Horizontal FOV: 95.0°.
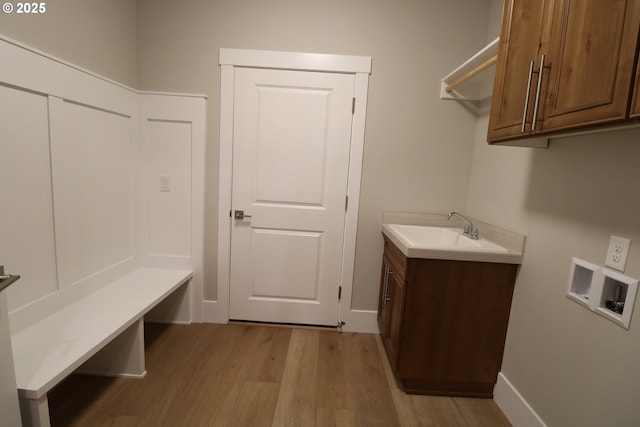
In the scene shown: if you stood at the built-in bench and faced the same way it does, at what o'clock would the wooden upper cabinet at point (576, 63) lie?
The wooden upper cabinet is roughly at 12 o'clock from the built-in bench.

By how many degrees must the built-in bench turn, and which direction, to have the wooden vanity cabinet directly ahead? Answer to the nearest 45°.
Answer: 0° — it already faces it

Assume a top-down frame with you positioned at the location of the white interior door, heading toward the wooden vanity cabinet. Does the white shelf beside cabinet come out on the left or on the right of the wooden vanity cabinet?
left

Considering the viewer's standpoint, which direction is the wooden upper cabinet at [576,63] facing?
facing the viewer and to the left of the viewer

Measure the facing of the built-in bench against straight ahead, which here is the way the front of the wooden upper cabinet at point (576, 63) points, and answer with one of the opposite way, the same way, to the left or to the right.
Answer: the opposite way

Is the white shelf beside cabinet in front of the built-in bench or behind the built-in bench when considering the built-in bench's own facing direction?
in front

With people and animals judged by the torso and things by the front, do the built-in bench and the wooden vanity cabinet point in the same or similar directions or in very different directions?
very different directions

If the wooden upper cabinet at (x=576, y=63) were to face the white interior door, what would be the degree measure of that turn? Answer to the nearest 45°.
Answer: approximately 45° to its right

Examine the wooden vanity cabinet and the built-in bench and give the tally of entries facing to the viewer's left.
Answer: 1

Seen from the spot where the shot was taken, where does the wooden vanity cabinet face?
facing to the left of the viewer

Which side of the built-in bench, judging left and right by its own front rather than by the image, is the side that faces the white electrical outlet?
front

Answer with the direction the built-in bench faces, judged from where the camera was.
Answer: facing the viewer and to the right of the viewer

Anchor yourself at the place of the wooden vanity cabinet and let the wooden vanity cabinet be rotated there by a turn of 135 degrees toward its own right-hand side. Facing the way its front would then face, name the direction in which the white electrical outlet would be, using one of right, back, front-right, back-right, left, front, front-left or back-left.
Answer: right
